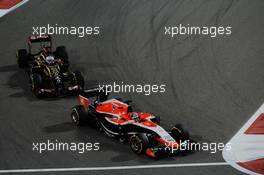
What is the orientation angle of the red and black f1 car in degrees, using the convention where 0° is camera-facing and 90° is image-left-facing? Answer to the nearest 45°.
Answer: approximately 315°

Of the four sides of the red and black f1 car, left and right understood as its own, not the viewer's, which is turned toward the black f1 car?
back
